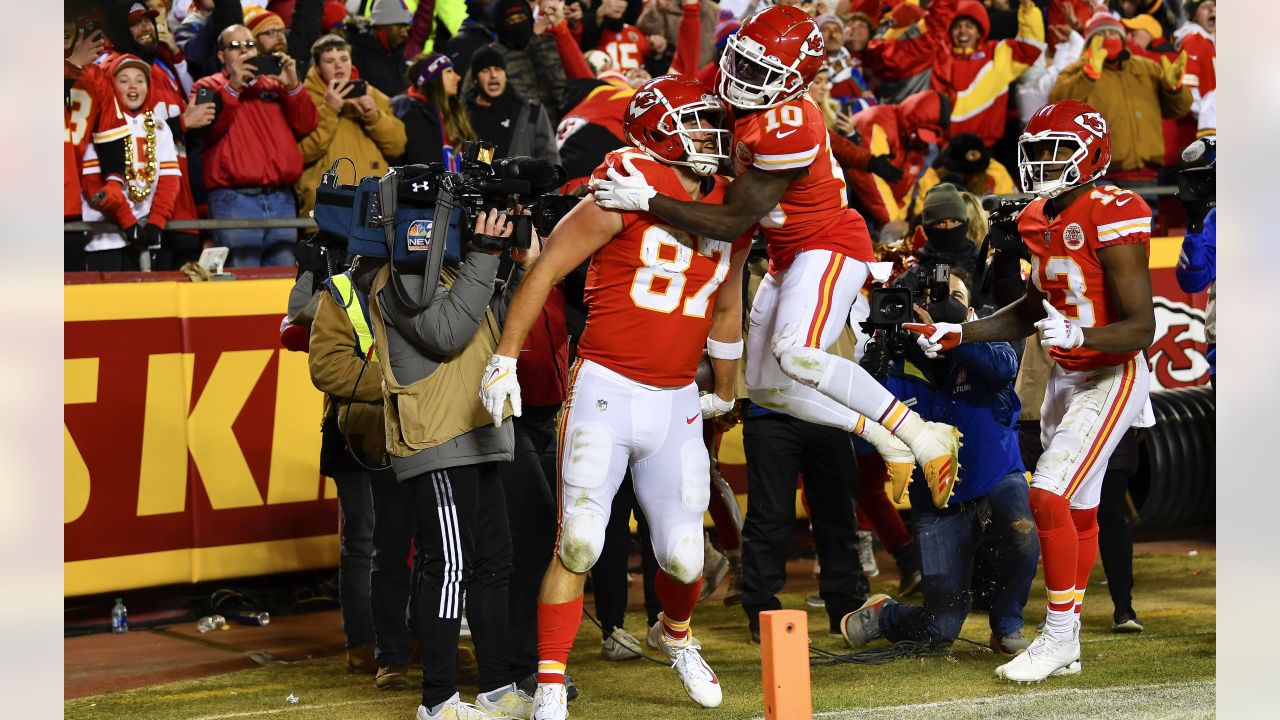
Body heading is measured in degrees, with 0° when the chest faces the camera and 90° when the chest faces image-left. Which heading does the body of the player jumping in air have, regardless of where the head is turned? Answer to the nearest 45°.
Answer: approximately 90°

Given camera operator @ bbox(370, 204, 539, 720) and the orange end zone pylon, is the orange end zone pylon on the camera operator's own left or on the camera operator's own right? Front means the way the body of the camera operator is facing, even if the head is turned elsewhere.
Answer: on the camera operator's own right

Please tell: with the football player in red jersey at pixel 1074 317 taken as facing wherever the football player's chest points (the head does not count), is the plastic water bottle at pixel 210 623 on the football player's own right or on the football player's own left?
on the football player's own right

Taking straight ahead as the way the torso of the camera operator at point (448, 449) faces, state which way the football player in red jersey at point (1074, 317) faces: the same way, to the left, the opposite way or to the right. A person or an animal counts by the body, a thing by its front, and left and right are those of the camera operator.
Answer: the opposite way

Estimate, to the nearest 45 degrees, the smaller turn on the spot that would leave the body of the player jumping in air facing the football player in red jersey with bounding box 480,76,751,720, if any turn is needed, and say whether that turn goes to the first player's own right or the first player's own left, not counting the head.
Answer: approximately 45° to the first player's own left

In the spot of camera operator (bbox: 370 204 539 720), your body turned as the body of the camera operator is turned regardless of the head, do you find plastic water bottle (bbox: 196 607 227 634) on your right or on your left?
on your left

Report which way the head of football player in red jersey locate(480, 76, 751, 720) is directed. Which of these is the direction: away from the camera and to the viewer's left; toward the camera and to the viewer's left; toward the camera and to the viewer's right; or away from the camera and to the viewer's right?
toward the camera and to the viewer's right

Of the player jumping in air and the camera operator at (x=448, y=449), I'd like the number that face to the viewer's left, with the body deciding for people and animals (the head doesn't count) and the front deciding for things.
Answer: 1

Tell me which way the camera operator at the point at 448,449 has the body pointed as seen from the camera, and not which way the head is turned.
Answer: to the viewer's right

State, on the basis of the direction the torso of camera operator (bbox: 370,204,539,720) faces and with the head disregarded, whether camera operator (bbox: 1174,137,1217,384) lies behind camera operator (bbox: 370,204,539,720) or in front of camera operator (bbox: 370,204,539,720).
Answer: in front

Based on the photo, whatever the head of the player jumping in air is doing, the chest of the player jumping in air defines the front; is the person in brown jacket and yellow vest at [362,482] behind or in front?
in front

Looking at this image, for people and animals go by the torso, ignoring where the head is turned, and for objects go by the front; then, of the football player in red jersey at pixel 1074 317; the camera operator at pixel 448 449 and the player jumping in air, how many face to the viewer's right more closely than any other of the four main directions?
1

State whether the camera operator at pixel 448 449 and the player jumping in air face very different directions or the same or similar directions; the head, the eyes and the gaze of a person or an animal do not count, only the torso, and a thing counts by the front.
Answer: very different directions

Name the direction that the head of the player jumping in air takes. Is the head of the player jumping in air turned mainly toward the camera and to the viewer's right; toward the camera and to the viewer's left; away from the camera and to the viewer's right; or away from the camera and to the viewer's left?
toward the camera and to the viewer's left

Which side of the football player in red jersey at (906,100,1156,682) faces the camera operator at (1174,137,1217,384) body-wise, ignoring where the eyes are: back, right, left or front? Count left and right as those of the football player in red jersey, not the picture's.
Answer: back
